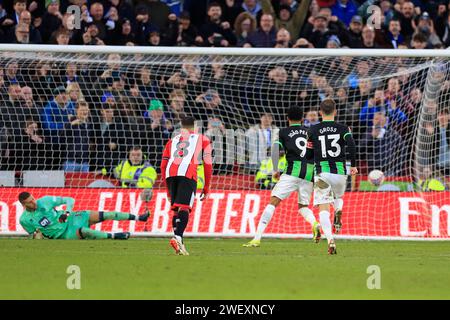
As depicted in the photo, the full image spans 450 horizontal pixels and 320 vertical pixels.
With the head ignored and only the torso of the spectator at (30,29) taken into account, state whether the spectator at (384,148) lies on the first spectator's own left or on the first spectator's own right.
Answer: on the first spectator's own left

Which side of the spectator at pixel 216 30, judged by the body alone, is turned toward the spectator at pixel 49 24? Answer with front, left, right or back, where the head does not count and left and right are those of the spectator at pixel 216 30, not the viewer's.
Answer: right

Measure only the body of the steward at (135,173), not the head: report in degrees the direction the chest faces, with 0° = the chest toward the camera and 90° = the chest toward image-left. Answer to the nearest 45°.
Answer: approximately 0°

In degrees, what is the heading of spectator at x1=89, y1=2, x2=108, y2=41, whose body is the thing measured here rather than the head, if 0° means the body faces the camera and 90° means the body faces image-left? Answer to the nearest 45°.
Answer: approximately 0°

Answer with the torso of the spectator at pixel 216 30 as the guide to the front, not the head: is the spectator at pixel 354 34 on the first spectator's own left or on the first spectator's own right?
on the first spectator's own left
